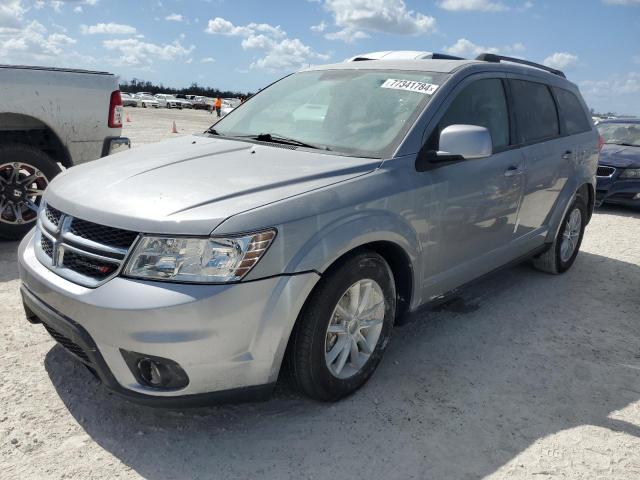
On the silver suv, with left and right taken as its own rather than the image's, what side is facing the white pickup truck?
right

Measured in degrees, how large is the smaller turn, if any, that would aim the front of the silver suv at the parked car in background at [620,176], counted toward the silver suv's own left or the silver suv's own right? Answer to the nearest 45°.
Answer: approximately 180°

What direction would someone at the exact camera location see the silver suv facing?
facing the viewer and to the left of the viewer
